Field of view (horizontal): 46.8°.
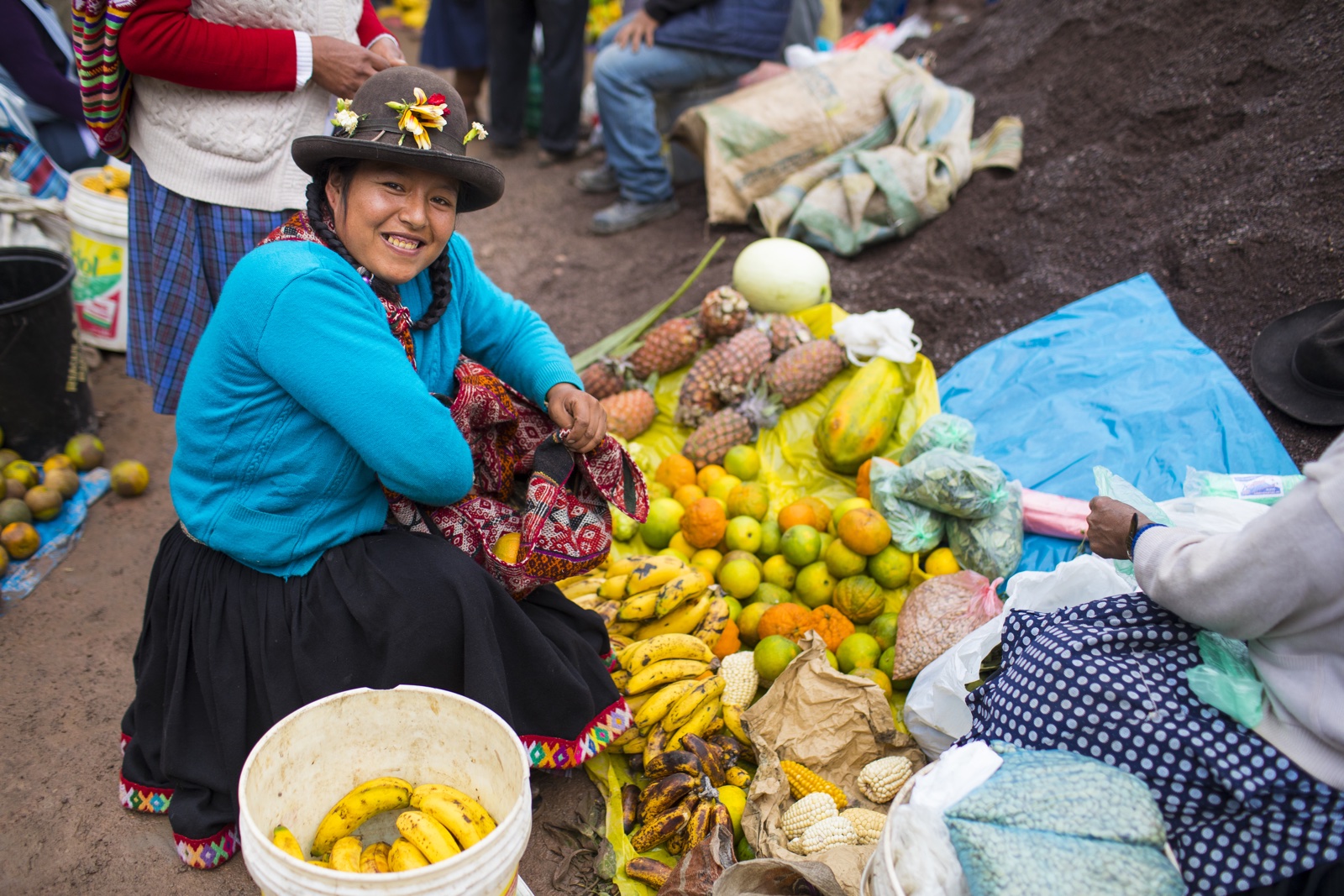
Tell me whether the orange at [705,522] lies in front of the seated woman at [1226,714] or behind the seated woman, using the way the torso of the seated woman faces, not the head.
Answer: in front

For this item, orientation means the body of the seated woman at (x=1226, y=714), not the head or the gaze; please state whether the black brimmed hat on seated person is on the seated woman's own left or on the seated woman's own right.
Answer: on the seated woman's own right

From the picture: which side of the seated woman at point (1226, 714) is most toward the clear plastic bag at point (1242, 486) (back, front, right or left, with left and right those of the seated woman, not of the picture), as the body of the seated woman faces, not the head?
right

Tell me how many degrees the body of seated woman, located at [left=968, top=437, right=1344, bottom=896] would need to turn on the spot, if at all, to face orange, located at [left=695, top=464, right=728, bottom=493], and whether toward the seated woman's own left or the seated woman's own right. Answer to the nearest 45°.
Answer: approximately 45° to the seated woman's own right

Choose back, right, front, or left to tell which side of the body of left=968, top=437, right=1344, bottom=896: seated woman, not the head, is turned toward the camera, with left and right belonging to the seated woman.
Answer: left

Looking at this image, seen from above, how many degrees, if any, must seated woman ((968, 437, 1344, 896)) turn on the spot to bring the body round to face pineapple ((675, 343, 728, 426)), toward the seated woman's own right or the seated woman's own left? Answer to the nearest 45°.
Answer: approximately 45° to the seated woman's own right

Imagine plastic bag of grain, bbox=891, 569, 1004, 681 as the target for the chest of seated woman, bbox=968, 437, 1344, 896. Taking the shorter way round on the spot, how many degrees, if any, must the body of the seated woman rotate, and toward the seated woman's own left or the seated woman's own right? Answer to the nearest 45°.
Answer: approximately 45° to the seated woman's own right
